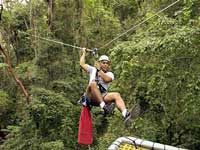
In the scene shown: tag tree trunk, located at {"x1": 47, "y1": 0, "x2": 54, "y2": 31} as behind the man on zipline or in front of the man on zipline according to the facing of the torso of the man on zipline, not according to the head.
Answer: behind

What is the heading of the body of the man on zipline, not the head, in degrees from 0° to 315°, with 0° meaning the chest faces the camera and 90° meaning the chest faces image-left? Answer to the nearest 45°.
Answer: approximately 315°
